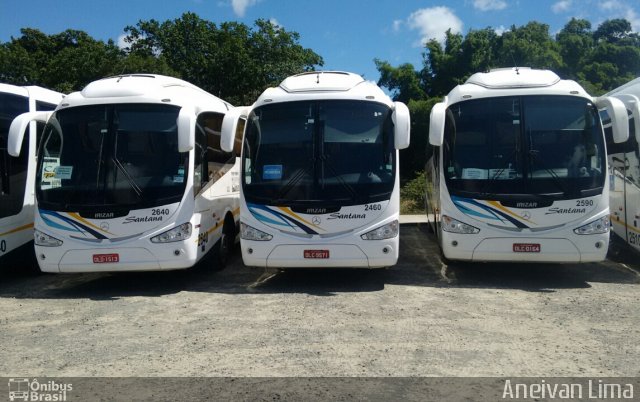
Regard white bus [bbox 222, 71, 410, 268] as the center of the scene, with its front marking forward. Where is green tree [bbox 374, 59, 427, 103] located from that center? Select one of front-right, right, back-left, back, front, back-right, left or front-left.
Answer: back

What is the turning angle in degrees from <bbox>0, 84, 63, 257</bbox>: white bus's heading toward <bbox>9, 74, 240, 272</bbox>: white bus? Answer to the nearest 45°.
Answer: approximately 90° to its left

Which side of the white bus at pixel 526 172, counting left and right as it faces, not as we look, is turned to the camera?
front

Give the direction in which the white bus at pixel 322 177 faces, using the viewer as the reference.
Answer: facing the viewer

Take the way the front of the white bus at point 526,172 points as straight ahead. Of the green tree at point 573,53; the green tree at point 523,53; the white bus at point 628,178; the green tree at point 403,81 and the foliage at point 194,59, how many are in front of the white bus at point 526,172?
0

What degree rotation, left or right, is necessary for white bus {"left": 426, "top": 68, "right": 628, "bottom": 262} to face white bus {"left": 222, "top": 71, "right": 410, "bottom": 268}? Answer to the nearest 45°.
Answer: approximately 90° to its right

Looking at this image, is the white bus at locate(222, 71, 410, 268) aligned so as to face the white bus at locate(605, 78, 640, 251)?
no

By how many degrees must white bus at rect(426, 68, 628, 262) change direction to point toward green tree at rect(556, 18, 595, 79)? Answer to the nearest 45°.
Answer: approximately 180°

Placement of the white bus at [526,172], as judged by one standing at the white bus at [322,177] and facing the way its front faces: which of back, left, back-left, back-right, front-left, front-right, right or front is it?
left

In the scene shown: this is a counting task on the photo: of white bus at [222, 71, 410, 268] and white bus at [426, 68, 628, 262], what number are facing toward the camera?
2

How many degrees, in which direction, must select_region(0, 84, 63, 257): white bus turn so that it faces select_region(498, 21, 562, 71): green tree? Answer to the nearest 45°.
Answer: approximately 180°

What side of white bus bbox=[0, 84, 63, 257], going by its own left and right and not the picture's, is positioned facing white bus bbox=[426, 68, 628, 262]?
left

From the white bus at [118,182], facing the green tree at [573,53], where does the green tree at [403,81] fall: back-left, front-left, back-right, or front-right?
front-left

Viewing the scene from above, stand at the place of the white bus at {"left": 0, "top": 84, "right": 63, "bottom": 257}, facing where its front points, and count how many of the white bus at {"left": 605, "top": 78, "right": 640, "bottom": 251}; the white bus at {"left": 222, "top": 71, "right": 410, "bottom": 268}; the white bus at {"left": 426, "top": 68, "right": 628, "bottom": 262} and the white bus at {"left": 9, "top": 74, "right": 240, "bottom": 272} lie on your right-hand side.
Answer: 0

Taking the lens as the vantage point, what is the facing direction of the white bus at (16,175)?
facing the viewer and to the left of the viewer

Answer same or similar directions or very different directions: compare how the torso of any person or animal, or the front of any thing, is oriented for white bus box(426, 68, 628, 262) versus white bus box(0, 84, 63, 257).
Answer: same or similar directions

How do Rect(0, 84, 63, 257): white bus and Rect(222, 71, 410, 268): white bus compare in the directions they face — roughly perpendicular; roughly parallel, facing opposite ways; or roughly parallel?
roughly parallel

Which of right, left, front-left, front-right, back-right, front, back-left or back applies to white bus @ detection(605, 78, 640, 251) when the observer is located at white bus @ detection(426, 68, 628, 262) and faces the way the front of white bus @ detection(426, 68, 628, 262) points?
back-left
